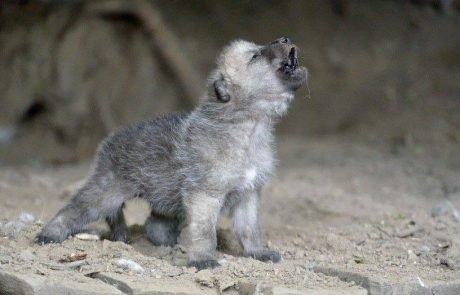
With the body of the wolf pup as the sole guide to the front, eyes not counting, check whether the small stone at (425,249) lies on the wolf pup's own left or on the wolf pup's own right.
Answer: on the wolf pup's own left

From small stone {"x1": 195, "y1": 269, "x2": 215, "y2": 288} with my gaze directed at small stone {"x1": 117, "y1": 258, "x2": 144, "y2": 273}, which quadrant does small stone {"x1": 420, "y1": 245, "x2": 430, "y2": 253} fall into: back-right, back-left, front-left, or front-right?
back-right

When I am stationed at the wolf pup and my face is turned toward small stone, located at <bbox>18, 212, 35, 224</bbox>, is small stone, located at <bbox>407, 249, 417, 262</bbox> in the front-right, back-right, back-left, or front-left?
back-right

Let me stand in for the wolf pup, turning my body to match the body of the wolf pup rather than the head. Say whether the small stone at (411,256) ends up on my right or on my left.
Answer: on my left

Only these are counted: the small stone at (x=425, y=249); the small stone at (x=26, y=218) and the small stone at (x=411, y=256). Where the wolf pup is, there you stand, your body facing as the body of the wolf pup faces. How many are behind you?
1

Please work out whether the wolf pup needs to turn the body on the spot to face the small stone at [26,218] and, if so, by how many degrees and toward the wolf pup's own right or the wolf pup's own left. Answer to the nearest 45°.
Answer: approximately 180°

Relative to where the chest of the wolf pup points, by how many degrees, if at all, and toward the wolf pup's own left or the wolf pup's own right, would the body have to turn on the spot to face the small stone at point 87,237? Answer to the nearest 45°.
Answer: approximately 180°

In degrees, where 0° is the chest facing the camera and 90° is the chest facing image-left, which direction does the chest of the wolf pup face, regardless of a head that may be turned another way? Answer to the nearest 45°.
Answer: approximately 315°
